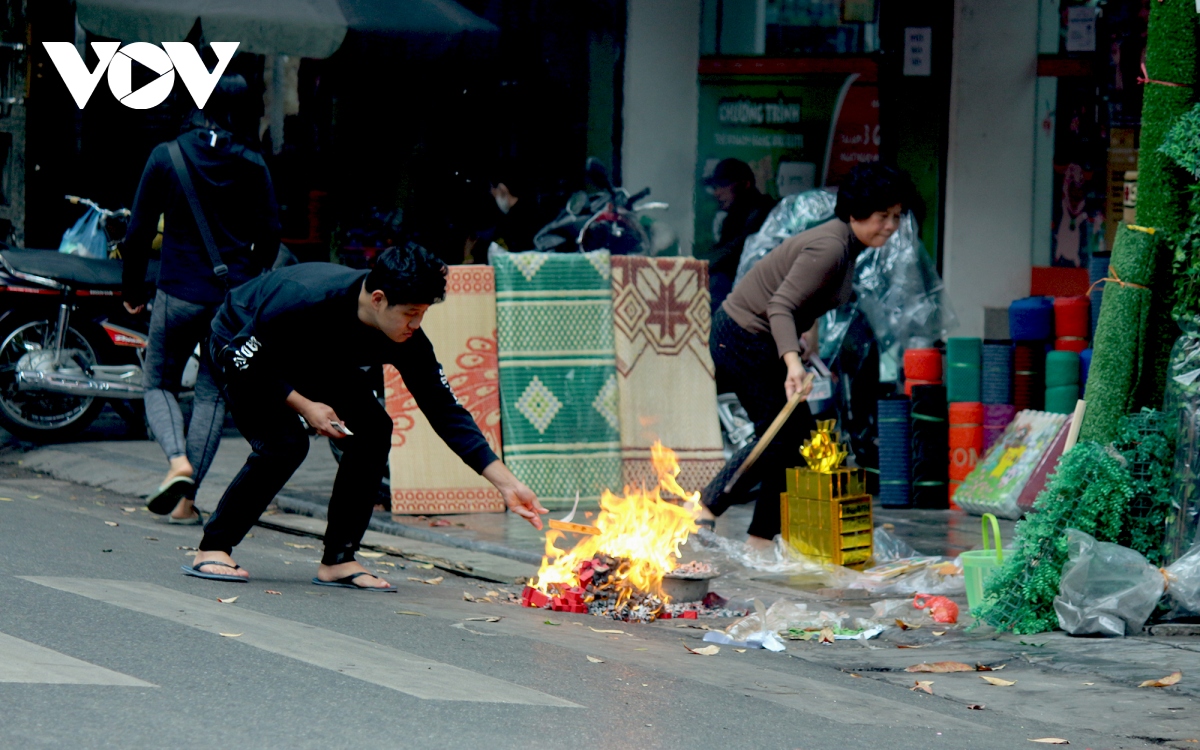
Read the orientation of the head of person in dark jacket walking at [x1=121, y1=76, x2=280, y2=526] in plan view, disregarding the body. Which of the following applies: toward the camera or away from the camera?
away from the camera

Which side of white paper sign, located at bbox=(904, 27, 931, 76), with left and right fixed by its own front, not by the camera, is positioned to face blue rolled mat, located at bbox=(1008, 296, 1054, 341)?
front

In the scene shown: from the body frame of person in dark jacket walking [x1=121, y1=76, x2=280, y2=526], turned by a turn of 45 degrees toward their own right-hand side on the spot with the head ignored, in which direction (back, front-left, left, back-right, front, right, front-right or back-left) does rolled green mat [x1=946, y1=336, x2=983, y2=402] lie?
front-right

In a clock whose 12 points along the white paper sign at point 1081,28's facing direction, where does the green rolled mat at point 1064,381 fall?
The green rolled mat is roughly at 12 o'clock from the white paper sign.

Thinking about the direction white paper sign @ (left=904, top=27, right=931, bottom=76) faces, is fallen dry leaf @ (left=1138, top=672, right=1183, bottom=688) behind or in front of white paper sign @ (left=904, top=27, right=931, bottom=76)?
in front

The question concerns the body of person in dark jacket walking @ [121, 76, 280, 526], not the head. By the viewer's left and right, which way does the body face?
facing away from the viewer

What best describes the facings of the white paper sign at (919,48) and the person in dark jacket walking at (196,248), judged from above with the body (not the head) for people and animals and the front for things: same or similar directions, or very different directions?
very different directions

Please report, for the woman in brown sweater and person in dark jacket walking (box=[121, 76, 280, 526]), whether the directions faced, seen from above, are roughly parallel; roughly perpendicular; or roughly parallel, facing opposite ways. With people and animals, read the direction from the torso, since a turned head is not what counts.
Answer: roughly perpendicular

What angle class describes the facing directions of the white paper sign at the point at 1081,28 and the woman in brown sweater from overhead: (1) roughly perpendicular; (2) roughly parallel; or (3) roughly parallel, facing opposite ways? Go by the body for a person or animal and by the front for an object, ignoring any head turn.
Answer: roughly perpendicular
